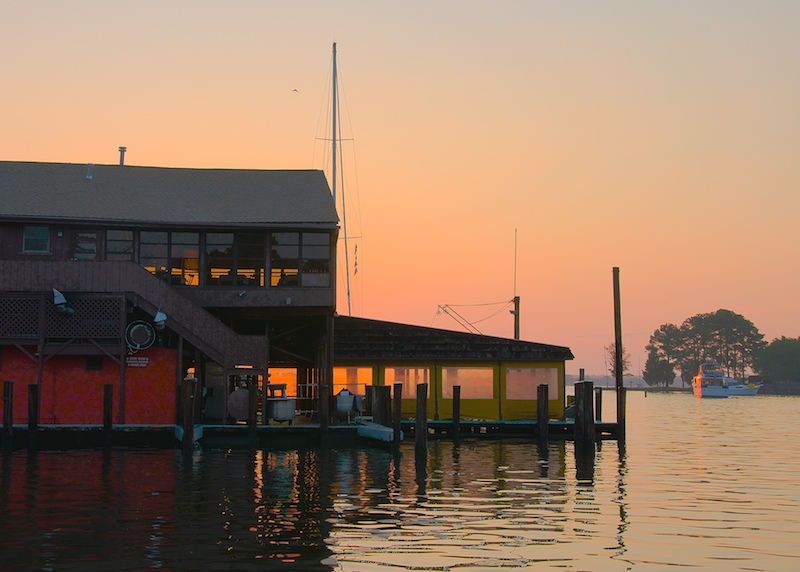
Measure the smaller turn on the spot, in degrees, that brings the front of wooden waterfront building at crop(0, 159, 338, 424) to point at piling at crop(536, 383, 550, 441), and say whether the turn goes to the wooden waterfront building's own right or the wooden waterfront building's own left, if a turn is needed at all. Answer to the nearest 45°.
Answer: approximately 90° to the wooden waterfront building's own left

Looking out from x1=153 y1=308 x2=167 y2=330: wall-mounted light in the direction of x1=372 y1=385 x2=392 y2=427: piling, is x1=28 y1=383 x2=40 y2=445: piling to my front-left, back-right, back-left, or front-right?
back-right

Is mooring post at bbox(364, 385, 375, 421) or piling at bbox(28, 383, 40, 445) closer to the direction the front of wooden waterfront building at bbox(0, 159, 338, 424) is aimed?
the piling

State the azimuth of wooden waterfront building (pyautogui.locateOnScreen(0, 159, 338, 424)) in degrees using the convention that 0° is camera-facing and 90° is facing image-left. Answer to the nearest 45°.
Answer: approximately 0°

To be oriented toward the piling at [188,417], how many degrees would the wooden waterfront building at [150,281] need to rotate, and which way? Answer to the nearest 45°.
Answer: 0° — it already faces it

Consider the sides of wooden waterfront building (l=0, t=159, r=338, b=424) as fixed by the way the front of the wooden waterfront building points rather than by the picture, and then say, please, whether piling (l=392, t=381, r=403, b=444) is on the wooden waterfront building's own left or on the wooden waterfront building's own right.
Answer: on the wooden waterfront building's own left

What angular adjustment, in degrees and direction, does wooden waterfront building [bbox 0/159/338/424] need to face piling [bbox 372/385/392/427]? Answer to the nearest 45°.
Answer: approximately 45° to its left

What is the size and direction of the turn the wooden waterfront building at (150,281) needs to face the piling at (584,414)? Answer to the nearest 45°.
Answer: approximately 90° to its left

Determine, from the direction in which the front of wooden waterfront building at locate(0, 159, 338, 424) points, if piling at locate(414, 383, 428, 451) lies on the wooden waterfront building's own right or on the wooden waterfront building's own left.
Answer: on the wooden waterfront building's own left

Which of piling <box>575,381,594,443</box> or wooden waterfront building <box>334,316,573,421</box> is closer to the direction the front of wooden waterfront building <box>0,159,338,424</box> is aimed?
the piling
